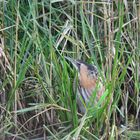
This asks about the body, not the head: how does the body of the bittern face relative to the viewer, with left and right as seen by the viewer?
facing to the left of the viewer
